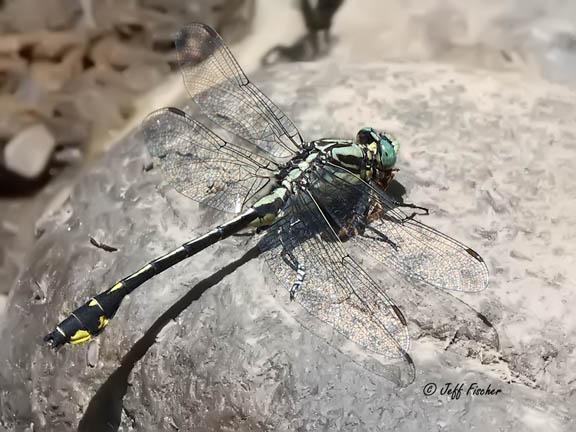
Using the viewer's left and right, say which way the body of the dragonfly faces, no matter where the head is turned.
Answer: facing away from the viewer and to the right of the viewer

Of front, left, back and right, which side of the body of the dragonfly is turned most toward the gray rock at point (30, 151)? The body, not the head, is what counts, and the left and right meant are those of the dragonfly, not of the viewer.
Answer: left
